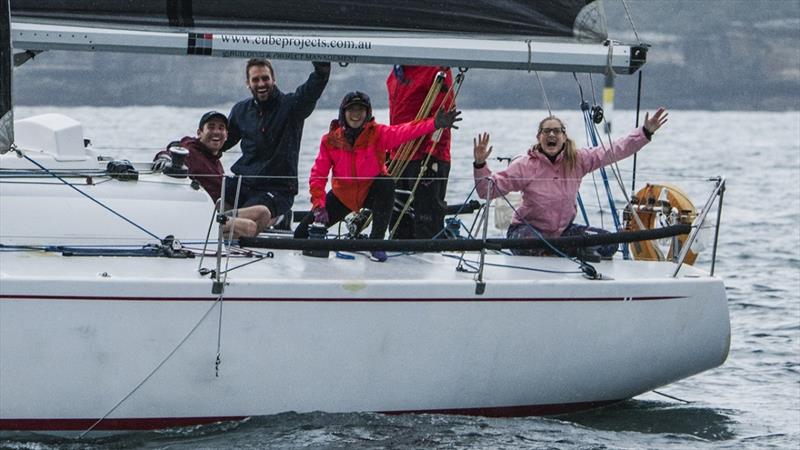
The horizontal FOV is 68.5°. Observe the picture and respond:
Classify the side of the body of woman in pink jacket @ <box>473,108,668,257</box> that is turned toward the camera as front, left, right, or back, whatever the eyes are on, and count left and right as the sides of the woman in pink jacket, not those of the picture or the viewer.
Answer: front

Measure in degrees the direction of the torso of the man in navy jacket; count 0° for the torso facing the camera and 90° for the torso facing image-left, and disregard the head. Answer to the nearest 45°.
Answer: approximately 0°

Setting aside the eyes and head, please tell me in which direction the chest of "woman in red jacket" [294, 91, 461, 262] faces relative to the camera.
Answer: toward the camera

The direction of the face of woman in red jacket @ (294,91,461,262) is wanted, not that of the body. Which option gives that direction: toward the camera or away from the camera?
toward the camera

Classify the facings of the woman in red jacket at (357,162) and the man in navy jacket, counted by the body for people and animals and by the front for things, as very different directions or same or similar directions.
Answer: same or similar directions

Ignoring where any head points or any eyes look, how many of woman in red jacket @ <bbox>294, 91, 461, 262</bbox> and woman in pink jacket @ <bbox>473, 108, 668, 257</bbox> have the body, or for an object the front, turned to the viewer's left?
0

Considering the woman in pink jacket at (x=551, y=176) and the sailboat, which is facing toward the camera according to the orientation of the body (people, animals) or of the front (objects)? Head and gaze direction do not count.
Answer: the woman in pink jacket

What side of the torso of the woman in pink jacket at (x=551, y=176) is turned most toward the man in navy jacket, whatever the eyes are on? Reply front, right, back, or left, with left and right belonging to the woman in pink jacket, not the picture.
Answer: right

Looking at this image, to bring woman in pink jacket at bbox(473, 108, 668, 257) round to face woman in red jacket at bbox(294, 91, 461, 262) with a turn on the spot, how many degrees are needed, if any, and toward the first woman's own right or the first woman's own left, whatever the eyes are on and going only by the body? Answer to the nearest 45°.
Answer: approximately 45° to the first woman's own right

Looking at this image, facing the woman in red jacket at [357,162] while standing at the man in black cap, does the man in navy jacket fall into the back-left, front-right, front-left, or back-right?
front-left

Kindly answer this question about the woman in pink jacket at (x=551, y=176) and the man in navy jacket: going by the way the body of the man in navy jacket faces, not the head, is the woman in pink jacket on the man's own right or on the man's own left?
on the man's own left

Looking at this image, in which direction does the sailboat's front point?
to the viewer's left

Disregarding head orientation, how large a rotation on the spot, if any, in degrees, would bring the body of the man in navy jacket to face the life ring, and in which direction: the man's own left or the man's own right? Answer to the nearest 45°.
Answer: approximately 90° to the man's own left

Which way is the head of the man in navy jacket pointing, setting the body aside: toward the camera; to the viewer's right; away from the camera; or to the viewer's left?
toward the camera
